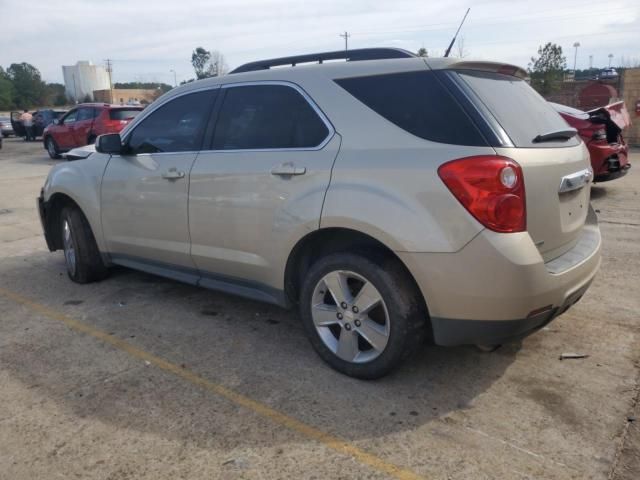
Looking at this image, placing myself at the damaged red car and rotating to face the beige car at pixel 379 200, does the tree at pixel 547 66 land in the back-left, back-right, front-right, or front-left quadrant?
back-right

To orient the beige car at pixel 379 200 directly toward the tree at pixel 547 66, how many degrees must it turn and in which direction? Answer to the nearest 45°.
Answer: approximately 90° to its right

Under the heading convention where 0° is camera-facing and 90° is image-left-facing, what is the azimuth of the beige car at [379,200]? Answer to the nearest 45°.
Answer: approximately 135°

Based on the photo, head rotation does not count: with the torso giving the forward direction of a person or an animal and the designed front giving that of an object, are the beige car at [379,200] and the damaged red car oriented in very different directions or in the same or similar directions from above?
same or similar directions

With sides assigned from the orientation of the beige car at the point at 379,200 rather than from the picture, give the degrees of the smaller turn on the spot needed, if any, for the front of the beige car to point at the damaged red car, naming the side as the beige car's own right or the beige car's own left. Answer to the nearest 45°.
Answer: approximately 90° to the beige car's own right
